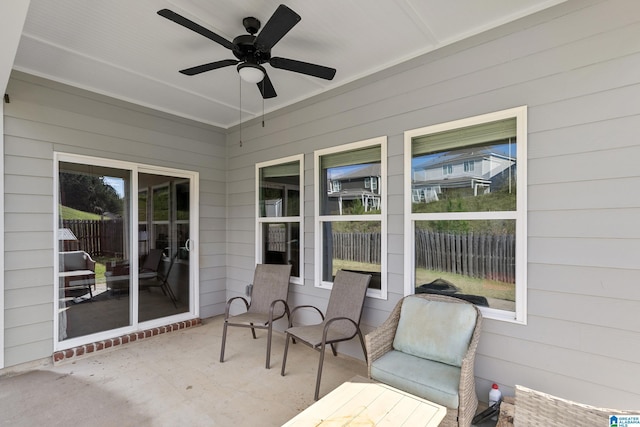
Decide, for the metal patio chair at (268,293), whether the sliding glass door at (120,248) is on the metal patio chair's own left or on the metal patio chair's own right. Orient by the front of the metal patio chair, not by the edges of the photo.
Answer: on the metal patio chair's own right

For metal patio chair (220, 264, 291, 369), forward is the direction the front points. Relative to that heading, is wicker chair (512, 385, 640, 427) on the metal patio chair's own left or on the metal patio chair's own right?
on the metal patio chair's own left

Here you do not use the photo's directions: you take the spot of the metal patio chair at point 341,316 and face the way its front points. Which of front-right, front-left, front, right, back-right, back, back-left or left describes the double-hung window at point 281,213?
right

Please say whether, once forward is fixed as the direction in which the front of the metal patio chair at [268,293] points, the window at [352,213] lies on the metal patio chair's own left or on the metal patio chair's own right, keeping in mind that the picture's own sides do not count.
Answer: on the metal patio chair's own left

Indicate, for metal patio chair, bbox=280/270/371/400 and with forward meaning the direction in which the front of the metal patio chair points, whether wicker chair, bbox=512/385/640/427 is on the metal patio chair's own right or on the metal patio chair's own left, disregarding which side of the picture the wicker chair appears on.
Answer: on the metal patio chair's own left

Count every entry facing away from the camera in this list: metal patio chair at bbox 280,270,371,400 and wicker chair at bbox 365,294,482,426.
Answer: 0

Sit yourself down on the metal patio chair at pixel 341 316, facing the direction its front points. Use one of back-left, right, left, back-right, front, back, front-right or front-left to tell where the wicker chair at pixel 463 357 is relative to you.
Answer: left

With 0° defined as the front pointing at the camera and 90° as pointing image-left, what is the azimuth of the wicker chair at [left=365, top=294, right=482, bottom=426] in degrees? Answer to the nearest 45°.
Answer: approximately 45°

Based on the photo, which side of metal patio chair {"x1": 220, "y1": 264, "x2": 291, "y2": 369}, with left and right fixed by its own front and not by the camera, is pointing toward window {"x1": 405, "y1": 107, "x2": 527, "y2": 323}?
left

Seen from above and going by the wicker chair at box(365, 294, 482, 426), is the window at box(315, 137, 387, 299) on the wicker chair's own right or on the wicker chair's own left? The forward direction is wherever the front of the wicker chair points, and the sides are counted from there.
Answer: on the wicker chair's own right
